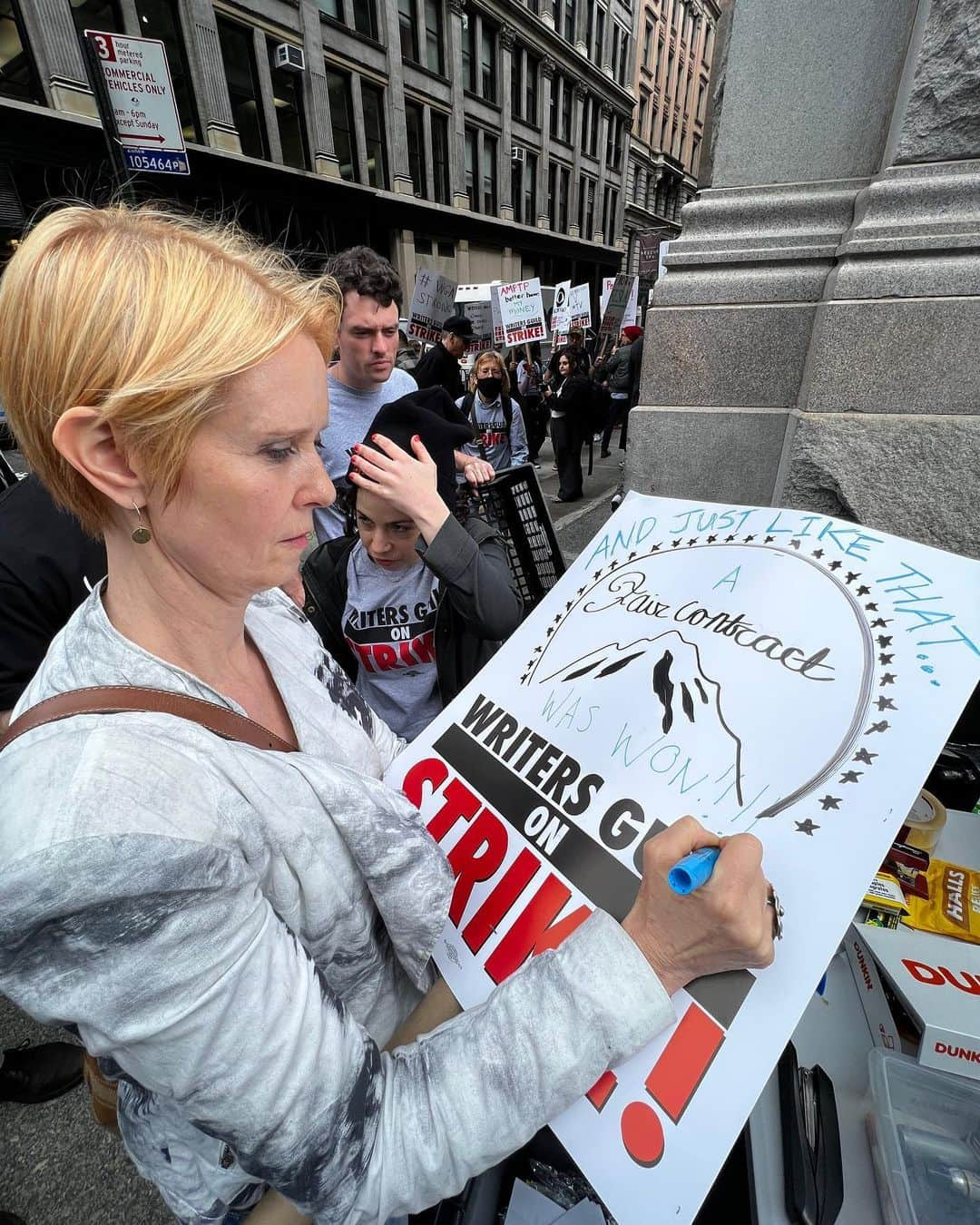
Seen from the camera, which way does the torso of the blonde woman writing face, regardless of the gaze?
to the viewer's right

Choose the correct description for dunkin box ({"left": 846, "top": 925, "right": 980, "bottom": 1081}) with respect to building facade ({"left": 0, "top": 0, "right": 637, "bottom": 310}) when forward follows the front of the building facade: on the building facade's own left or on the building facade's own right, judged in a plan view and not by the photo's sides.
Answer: on the building facade's own right

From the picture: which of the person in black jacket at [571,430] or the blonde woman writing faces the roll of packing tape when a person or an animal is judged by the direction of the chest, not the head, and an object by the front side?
the blonde woman writing

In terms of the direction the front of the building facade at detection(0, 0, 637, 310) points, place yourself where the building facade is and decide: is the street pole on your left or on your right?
on your right

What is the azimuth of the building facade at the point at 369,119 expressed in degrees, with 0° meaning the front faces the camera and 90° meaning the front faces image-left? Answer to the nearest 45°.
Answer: approximately 315°

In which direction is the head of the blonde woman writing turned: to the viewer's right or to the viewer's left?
to the viewer's right

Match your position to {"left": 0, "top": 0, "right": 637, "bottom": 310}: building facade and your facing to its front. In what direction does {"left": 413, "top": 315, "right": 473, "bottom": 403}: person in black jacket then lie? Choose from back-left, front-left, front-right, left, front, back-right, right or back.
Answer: front-right

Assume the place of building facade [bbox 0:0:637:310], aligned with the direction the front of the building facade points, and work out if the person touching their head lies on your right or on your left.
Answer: on your right

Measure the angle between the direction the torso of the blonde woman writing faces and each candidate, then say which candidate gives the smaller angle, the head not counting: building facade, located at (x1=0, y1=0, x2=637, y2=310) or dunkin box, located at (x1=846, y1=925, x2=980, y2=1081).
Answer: the dunkin box
